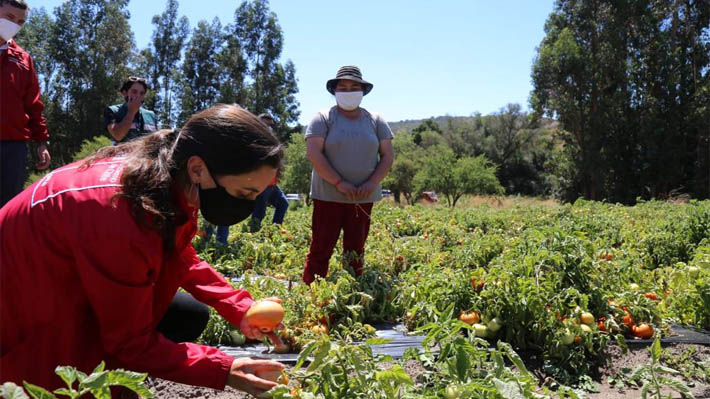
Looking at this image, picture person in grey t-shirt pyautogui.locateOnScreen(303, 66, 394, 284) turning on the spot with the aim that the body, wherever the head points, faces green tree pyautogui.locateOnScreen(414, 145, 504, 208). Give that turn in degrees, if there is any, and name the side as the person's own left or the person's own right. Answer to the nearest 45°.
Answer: approximately 180°

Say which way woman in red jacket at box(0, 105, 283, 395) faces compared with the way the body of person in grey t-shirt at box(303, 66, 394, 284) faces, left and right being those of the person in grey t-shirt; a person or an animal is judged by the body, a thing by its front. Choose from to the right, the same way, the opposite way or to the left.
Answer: to the left

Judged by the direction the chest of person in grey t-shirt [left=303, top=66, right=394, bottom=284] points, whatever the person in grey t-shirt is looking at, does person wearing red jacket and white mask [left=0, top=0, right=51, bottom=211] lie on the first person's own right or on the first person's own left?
on the first person's own right

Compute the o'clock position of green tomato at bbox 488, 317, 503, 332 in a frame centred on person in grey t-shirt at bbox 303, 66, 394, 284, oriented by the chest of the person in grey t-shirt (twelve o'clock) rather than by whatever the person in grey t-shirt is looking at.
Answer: The green tomato is roughly at 11 o'clock from the person in grey t-shirt.

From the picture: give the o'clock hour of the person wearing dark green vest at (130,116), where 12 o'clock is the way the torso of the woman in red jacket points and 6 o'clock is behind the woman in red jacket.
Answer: The person wearing dark green vest is roughly at 9 o'clock from the woman in red jacket.

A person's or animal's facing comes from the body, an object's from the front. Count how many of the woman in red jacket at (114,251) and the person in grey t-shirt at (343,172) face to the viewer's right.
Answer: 1

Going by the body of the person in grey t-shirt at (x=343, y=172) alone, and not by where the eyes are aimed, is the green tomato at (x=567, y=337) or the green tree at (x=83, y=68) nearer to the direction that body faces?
the green tomato

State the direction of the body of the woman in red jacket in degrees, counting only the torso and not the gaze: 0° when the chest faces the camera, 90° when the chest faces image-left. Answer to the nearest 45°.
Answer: approximately 270°

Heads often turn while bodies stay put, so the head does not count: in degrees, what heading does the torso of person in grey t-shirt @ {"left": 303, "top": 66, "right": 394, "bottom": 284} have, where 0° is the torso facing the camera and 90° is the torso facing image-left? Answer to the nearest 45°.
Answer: approximately 0°
